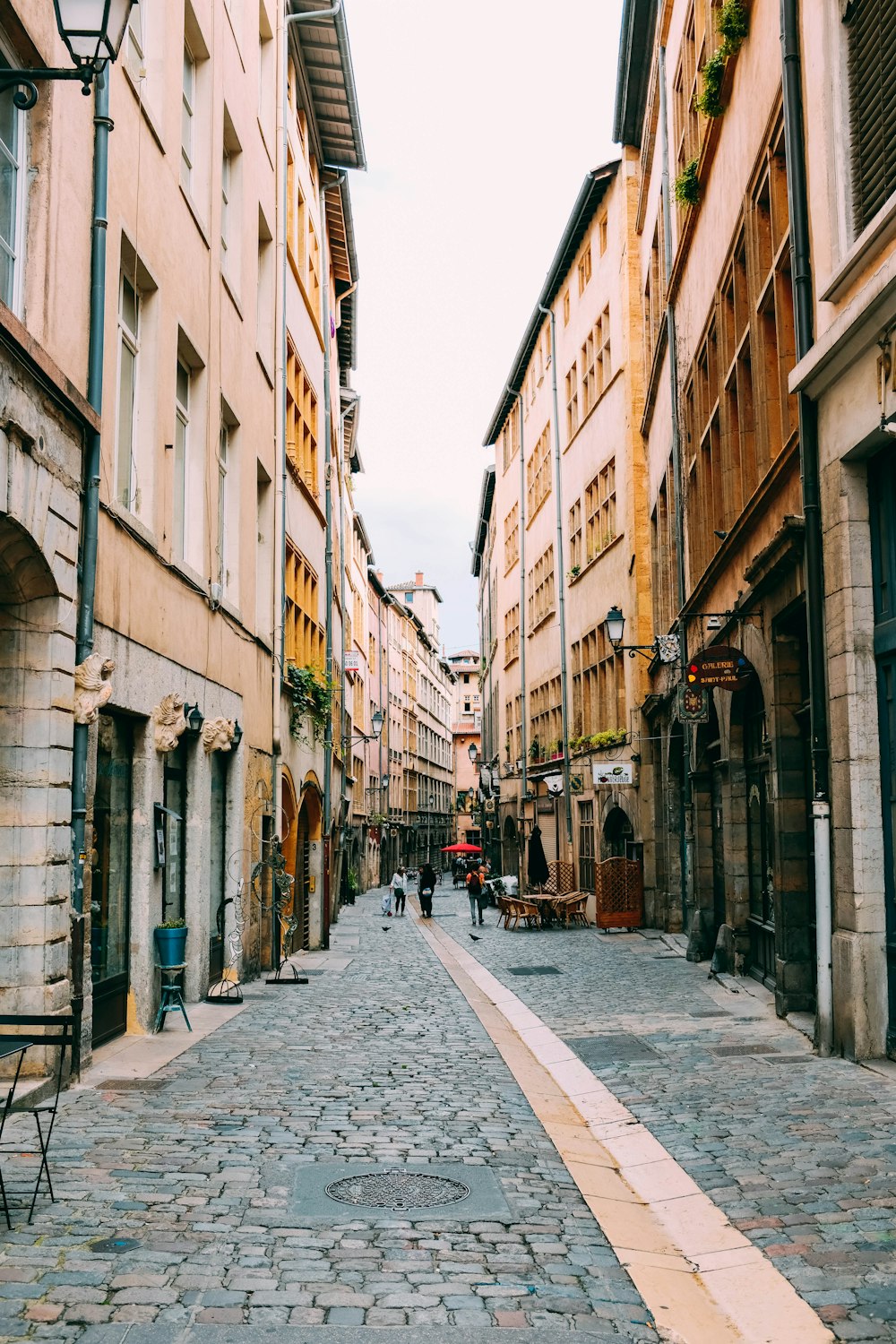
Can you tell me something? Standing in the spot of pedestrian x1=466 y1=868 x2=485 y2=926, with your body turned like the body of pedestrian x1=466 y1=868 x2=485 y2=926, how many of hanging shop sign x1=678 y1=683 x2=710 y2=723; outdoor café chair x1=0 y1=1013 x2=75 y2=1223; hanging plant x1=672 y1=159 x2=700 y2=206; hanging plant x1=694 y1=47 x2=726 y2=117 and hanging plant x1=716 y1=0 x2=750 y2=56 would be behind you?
5

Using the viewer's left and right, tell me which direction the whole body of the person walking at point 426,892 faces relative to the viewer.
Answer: facing away from the viewer

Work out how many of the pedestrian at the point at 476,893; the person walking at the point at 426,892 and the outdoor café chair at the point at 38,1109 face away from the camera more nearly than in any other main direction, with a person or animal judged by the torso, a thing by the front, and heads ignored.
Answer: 2

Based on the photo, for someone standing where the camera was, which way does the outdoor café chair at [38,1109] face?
facing the viewer and to the left of the viewer

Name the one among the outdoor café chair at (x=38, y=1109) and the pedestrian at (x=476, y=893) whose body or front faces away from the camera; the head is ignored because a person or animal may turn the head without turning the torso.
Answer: the pedestrian

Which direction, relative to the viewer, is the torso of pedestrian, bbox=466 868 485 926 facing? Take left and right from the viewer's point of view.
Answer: facing away from the viewer

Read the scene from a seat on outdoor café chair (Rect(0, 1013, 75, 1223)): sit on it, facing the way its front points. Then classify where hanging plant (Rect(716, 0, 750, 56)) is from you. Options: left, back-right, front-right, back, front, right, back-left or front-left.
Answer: back

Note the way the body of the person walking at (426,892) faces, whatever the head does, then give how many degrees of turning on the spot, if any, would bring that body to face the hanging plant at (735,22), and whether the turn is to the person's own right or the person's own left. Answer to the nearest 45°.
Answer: approximately 180°

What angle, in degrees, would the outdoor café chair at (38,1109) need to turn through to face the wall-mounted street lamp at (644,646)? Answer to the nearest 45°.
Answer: approximately 180°

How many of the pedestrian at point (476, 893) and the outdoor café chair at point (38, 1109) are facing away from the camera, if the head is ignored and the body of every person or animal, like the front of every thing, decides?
1

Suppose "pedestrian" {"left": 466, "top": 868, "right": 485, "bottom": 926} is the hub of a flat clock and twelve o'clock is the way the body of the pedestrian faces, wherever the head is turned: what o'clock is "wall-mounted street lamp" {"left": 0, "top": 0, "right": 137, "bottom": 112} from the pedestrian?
The wall-mounted street lamp is roughly at 6 o'clock from the pedestrian.

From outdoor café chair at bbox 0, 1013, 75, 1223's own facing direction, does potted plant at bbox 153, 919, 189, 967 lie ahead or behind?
behind

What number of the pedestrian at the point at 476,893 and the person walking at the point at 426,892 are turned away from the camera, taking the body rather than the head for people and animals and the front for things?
2

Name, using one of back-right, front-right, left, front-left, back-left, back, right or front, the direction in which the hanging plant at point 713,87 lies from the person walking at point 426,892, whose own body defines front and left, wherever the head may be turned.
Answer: back
